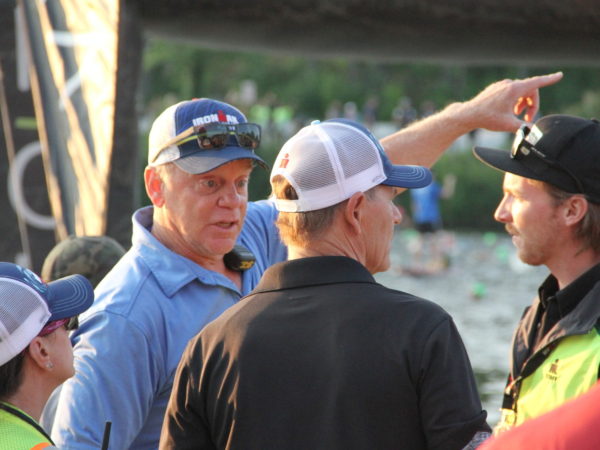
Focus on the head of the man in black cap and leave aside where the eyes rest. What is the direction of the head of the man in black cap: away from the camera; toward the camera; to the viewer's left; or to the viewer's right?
to the viewer's left

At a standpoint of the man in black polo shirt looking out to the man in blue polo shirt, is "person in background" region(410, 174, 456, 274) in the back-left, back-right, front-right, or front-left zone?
front-right

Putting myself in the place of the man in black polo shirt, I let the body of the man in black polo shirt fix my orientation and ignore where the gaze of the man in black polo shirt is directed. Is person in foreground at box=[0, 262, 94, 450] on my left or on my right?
on my left

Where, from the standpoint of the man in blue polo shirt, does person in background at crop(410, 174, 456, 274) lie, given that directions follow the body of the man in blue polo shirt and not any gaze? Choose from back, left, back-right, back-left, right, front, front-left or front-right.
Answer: back-left

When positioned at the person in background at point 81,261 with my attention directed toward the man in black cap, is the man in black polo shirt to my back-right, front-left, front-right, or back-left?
front-right

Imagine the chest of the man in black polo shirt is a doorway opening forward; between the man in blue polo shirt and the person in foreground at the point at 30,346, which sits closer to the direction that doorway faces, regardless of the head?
the man in blue polo shirt

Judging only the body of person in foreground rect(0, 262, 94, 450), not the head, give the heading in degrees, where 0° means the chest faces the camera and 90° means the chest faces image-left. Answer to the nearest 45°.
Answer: approximately 225°

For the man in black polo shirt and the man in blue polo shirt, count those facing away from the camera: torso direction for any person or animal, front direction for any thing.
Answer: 1

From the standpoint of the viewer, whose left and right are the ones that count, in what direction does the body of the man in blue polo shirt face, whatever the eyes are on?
facing the viewer and to the right of the viewer

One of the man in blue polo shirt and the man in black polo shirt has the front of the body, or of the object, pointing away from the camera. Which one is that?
the man in black polo shirt

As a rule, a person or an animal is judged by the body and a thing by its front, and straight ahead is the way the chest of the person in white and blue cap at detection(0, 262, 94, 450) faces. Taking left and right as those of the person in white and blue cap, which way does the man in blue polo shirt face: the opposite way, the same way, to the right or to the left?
to the right

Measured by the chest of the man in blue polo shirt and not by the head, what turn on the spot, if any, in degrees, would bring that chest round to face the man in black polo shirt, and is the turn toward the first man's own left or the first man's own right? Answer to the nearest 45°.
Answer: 0° — they already face them

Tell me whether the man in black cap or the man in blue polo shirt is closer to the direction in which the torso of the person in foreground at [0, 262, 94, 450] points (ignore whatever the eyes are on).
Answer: the man in blue polo shirt

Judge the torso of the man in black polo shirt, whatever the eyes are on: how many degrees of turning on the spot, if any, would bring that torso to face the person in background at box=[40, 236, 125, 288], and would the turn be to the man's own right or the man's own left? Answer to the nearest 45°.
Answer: approximately 45° to the man's own left

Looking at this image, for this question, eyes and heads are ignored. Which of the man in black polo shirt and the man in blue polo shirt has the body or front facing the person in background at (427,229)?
the man in black polo shirt

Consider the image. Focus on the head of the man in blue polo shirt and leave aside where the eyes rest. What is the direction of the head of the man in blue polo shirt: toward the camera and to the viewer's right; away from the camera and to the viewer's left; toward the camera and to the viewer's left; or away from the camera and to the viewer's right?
toward the camera and to the viewer's right

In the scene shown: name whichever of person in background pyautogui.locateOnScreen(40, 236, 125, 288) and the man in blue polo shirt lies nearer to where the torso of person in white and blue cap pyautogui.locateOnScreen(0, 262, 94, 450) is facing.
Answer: the man in blue polo shirt

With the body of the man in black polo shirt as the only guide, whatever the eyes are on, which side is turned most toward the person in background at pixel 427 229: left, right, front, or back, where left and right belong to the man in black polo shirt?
front

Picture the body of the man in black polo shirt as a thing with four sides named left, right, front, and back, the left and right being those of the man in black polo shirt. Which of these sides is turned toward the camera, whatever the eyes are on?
back
